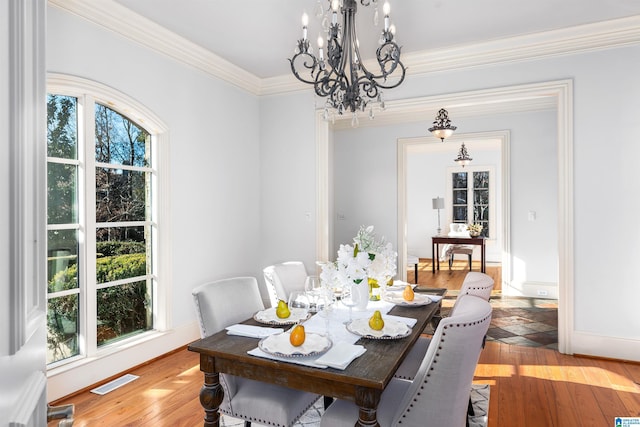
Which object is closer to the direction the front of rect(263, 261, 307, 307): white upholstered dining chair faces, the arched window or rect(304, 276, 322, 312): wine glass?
the wine glass

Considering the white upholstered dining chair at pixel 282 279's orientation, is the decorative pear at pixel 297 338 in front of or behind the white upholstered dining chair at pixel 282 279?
in front

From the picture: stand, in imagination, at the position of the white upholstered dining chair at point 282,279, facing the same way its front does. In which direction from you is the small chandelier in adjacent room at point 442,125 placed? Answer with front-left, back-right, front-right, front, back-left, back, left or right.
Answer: left

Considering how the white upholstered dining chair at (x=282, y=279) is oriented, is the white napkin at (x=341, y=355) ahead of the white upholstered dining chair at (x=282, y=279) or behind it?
ahead

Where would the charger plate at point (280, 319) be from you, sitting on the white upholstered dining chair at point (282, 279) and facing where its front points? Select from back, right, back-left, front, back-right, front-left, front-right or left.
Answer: front-right

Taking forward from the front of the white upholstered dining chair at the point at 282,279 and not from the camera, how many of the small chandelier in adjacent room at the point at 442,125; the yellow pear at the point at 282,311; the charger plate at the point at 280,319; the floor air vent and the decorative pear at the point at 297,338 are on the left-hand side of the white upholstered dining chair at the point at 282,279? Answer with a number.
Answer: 1

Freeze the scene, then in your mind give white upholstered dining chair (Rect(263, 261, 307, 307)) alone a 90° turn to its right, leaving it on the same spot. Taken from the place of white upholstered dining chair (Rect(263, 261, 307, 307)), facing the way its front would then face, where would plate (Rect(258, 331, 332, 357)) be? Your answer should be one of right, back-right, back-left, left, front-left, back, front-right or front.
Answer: front-left

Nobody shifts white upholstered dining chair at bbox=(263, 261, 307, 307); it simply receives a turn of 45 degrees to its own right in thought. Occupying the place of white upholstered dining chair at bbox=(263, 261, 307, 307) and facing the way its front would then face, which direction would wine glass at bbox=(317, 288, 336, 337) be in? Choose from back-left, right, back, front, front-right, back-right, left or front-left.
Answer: front

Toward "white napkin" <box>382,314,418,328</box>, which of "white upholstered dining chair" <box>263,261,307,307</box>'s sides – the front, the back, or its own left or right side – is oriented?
front

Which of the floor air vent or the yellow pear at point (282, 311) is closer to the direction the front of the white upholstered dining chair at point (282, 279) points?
the yellow pear

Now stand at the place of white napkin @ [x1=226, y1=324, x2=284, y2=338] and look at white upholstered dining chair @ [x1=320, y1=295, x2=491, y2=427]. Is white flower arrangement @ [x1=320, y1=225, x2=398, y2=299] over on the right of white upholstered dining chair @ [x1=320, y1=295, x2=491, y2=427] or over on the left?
left

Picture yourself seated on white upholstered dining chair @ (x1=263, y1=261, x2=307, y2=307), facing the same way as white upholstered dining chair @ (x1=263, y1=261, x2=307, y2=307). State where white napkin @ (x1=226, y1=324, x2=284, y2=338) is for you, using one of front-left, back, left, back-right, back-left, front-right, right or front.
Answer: front-right

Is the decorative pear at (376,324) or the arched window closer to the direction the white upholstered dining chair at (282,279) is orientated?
the decorative pear

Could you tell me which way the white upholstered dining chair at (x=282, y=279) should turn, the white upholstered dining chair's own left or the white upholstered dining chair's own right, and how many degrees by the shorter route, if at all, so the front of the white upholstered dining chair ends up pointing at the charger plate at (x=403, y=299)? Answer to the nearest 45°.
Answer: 0° — it already faces it
